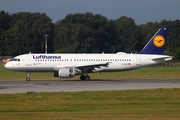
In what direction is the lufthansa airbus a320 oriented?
to the viewer's left
